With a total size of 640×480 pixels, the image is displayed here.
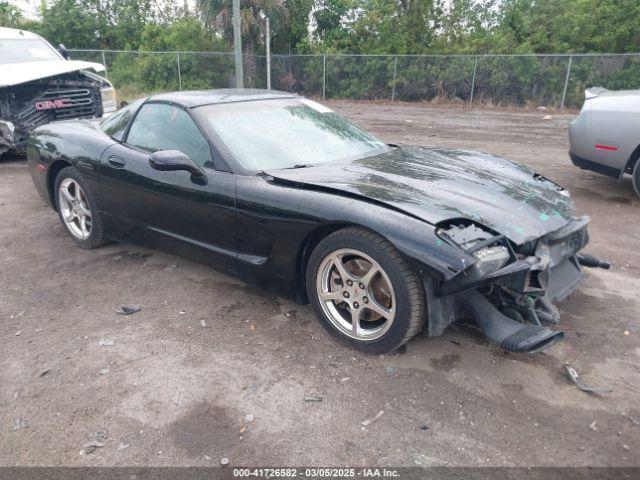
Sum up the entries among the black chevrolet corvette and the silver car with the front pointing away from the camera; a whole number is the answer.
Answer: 0

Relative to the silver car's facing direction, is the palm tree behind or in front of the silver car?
behind

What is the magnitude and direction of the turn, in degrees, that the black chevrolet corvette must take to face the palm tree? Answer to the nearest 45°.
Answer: approximately 135° to its left

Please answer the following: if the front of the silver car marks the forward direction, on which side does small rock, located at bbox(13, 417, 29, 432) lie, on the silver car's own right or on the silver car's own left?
on the silver car's own right

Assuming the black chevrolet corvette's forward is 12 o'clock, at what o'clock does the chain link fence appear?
The chain link fence is roughly at 8 o'clock from the black chevrolet corvette.

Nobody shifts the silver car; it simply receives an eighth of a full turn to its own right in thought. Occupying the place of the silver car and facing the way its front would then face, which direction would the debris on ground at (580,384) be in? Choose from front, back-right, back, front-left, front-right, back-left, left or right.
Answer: front

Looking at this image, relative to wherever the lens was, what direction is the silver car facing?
facing the viewer and to the right of the viewer

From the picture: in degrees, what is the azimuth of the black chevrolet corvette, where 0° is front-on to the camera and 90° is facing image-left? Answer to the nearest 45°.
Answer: approximately 315°

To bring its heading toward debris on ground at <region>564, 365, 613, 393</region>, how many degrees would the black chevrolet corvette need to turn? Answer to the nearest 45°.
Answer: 0° — it already faces it

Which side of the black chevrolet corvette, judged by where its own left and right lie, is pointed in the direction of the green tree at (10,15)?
back

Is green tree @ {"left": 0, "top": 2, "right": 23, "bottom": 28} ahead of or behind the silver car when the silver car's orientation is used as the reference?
behind

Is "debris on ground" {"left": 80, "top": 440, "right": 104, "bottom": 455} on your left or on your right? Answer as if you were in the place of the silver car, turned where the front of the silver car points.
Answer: on your right

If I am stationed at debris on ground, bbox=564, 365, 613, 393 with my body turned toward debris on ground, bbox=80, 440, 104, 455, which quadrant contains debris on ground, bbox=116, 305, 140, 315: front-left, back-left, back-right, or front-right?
front-right
